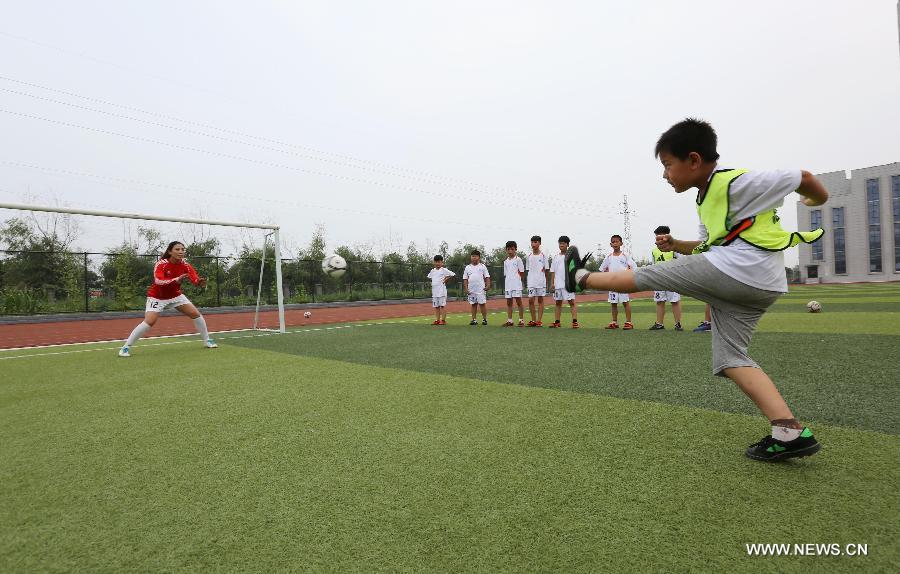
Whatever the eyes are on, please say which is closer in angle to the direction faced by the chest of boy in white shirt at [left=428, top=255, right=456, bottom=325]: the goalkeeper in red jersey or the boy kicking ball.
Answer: the boy kicking ball

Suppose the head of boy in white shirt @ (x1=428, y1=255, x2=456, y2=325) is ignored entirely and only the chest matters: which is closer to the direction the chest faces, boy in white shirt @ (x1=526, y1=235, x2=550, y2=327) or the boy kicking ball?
the boy kicking ball

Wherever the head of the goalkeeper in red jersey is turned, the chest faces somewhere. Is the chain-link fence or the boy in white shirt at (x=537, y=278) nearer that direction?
the boy in white shirt

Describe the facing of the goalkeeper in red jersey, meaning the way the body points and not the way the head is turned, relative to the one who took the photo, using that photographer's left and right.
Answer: facing the viewer and to the right of the viewer

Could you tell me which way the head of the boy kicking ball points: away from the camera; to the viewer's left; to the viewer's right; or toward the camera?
to the viewer's left

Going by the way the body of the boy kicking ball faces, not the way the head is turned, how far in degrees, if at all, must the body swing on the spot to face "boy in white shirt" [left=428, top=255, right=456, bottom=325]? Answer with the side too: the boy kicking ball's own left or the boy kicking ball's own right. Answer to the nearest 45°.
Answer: approximately 45° to the boy kicking ball's own right

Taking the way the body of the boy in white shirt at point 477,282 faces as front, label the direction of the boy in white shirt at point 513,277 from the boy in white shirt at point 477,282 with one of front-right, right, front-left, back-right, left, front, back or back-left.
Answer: front-left

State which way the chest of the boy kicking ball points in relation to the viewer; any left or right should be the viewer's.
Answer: facing to the left of the viewer

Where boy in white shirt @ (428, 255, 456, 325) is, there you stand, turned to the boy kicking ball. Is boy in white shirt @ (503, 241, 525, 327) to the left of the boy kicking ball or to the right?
left

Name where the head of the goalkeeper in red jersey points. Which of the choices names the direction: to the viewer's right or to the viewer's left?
to the viewer's right

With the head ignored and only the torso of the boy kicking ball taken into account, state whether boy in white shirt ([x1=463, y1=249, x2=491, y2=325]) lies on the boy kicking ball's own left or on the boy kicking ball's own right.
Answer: on the boy kicking ball's own right

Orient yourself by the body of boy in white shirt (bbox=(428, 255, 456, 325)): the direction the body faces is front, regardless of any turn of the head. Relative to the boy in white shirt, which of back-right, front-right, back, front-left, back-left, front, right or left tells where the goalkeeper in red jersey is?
front-right

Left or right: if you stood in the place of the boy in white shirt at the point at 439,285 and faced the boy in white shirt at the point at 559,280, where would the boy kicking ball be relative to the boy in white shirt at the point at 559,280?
right

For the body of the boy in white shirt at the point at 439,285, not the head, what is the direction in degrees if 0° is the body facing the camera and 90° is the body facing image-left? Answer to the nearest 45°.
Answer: approximately 0°
